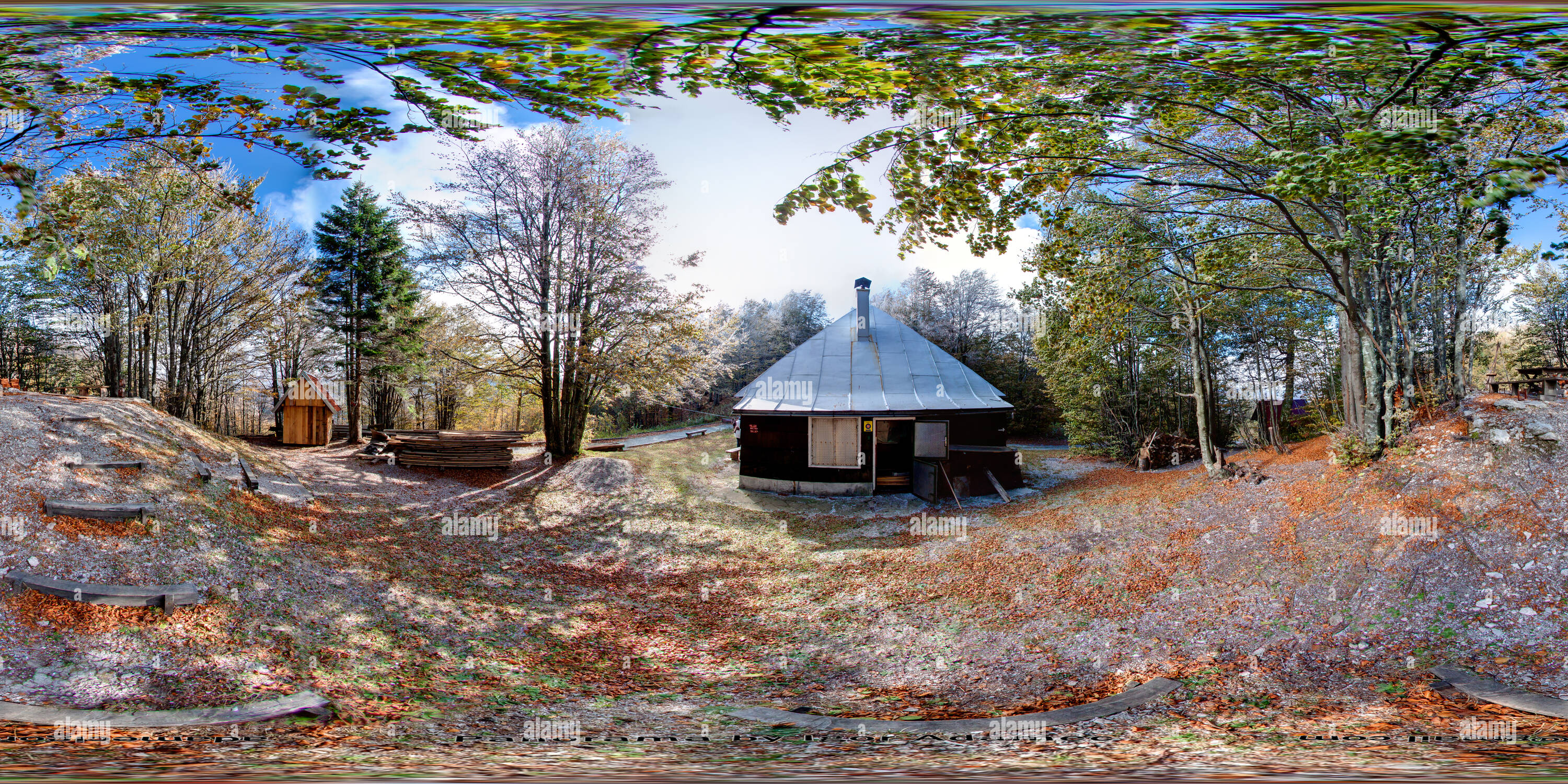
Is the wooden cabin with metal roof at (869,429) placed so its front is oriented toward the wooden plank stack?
no

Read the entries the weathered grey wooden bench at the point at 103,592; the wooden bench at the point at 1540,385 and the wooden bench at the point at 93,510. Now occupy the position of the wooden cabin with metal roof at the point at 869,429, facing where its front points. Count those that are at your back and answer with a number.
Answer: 0

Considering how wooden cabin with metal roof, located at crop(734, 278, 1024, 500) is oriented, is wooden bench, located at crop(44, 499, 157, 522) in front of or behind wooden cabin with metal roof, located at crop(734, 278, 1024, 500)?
in front

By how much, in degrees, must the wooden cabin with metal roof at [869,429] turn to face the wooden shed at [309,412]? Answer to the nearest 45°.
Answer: approximately 90° to its right

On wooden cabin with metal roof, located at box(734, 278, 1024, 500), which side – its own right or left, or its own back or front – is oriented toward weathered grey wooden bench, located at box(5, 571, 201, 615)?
front

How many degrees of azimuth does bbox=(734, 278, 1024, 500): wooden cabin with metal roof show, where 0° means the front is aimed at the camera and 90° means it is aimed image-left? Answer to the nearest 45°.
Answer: approximately 0°

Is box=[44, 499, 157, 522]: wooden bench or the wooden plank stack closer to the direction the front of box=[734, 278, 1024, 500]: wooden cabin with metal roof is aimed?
the wooden bench
